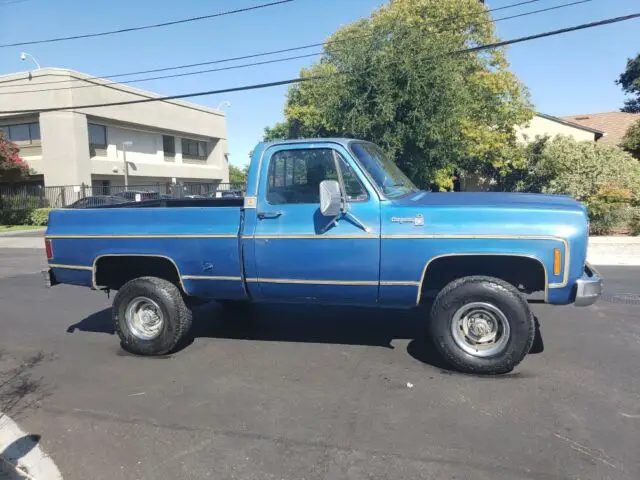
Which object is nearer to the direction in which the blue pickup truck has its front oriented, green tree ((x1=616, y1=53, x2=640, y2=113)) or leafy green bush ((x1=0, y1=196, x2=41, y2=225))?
the green tree

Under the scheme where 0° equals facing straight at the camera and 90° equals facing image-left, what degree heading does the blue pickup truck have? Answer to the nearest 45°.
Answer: approximately 270°

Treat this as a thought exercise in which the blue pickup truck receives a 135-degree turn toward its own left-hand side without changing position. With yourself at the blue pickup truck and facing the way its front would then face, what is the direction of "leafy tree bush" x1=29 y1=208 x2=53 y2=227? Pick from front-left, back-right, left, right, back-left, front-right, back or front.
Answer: front

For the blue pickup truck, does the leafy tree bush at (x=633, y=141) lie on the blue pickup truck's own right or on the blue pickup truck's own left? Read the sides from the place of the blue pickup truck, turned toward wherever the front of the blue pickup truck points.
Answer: on the blue pickup truck's own left

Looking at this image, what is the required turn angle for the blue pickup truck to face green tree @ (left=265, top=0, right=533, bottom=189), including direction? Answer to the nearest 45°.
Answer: approximately 90° to its left

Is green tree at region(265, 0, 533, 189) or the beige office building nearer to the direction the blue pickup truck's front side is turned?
the green tree

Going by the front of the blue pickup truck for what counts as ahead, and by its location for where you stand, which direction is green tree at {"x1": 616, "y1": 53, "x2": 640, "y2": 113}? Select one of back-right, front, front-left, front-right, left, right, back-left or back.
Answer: front-left

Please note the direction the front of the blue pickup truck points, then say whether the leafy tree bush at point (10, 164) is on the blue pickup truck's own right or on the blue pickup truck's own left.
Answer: on the blue pickup truck's own left
